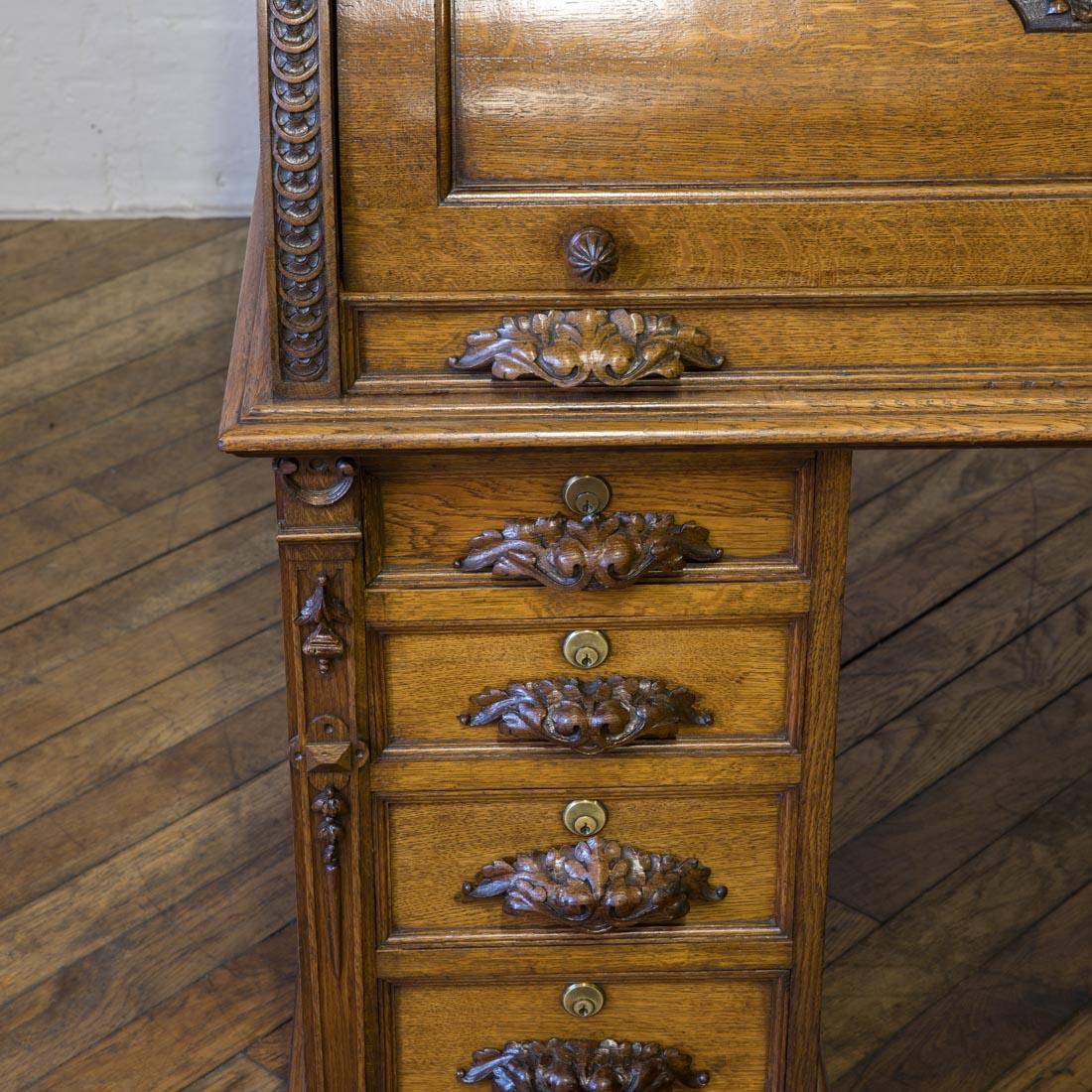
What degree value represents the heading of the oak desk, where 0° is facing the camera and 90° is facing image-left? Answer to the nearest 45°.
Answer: approximately 0°
